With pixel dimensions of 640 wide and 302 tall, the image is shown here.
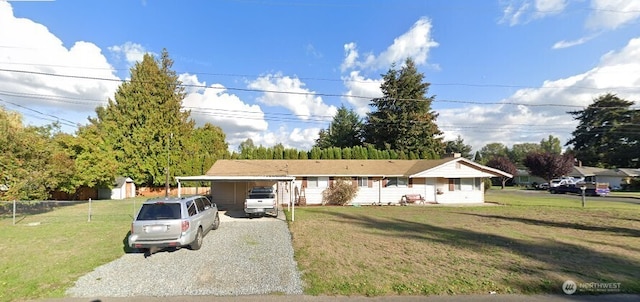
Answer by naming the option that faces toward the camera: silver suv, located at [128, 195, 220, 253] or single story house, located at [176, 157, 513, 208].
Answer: the single story house

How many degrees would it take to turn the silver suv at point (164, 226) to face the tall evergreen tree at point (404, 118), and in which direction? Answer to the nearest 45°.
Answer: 0° — it already faces it

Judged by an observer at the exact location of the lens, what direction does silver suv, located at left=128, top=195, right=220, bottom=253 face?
facing away from the viewer and to the right of the viewer

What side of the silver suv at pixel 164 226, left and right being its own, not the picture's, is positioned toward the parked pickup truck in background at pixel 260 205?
front

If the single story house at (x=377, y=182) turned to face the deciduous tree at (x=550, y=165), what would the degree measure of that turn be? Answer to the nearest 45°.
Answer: approximately 135° to its left

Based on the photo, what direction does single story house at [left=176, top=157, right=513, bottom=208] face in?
toward the camera
